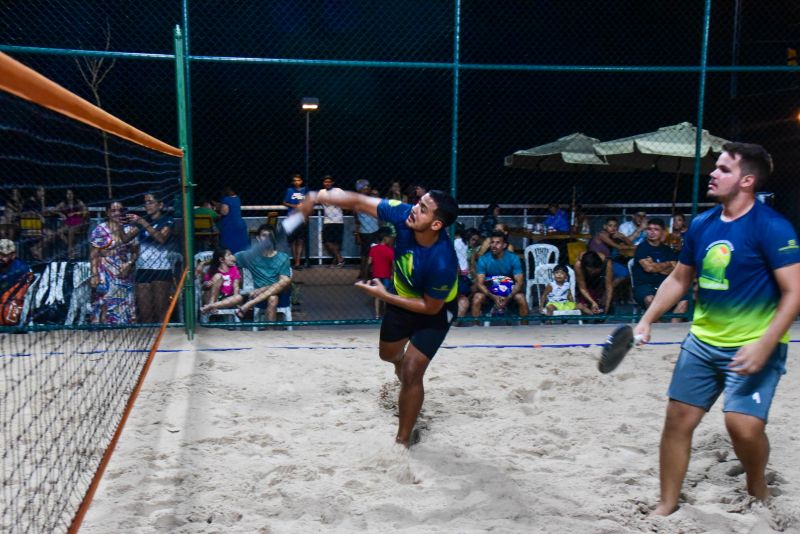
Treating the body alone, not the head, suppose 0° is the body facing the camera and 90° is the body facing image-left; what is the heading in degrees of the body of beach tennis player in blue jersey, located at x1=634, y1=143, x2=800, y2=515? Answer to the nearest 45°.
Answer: approximately 45°

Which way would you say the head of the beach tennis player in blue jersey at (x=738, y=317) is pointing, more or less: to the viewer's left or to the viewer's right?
to the viewer's left

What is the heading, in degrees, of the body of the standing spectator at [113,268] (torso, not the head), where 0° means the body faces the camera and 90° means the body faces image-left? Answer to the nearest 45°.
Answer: approximately 0°

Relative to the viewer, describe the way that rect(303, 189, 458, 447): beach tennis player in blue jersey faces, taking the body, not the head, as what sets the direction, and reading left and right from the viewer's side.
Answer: facing the viewer and to the left of the viewer

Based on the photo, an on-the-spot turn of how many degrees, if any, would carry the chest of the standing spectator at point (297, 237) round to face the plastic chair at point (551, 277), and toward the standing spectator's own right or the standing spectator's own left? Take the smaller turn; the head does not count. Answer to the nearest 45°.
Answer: approximately 45° to the standing spectator's own left

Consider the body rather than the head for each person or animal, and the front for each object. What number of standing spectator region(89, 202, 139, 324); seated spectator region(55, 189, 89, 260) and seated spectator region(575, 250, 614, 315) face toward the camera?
3

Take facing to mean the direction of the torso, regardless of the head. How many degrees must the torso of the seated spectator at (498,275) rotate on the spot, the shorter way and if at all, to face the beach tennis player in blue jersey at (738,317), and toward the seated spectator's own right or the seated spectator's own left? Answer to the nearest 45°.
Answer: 0° — they already face them

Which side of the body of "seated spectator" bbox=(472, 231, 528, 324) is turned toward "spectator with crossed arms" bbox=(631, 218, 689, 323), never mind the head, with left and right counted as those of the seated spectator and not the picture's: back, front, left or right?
left

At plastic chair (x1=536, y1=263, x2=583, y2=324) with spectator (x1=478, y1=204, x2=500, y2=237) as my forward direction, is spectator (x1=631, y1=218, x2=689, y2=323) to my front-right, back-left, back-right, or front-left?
back-right
